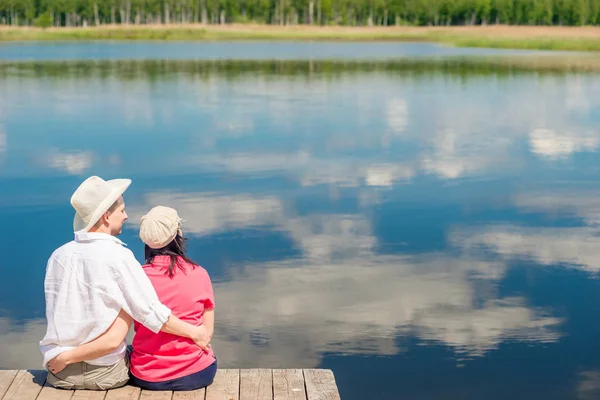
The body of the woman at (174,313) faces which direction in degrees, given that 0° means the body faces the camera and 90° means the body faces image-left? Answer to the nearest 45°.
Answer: approximately 180°
